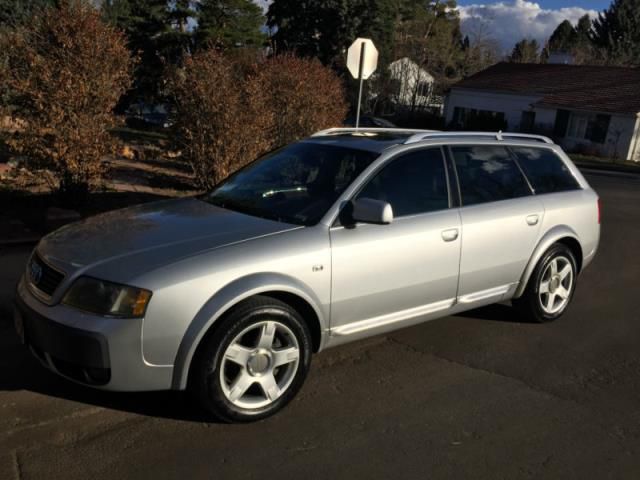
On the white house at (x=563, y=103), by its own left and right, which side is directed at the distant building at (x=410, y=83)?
right

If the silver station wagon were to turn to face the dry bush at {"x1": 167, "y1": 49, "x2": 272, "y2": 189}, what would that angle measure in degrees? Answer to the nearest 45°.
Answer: approximately 135° to its right

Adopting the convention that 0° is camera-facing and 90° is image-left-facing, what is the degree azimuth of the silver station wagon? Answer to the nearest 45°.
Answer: approximately 45°

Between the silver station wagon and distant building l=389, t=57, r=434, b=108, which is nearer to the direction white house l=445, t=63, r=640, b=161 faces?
the silver station wagon

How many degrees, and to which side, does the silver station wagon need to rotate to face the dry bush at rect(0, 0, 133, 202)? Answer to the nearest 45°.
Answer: approximately 90° to its right

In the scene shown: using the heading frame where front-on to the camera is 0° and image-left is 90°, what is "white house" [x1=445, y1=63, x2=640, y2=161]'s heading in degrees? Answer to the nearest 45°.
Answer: approximately 45°
